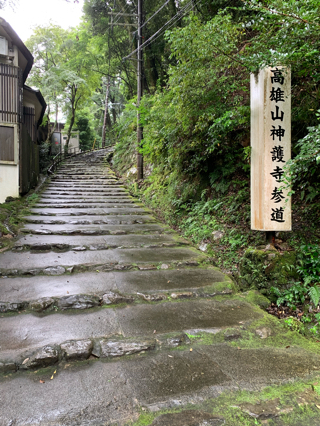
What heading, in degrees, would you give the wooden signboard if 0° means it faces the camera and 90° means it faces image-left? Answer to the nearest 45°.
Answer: approximately 315°

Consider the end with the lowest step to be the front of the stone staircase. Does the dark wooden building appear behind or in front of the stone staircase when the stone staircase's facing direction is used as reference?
behind

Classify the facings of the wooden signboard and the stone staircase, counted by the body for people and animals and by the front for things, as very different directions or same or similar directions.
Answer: same or similar directions

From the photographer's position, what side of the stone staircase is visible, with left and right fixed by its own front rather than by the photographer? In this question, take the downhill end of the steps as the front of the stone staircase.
front

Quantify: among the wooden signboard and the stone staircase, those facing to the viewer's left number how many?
0
